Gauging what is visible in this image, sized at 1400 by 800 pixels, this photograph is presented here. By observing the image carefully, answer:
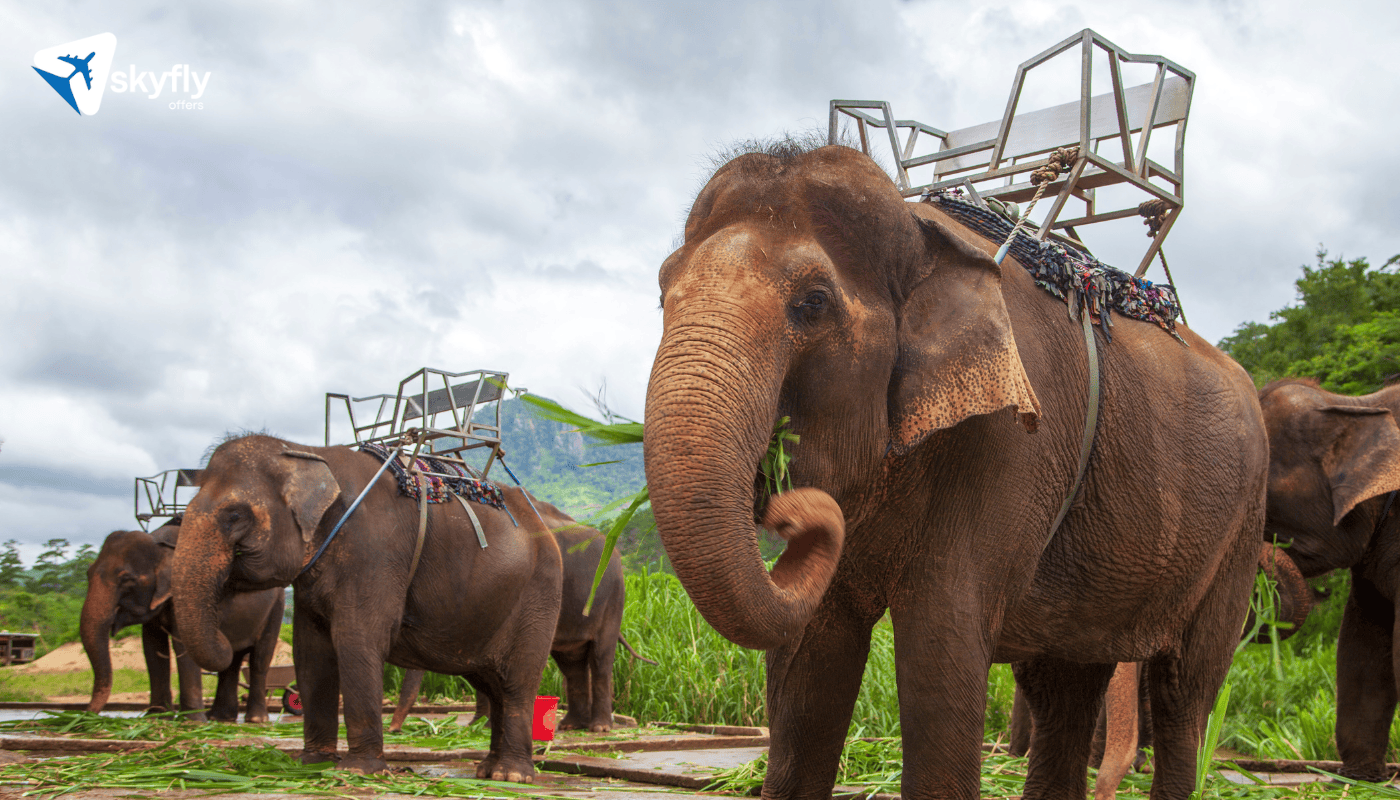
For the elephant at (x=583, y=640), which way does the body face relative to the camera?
to the viewer's left

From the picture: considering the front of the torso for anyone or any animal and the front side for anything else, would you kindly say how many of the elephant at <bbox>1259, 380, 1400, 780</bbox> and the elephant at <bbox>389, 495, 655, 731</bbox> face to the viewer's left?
2

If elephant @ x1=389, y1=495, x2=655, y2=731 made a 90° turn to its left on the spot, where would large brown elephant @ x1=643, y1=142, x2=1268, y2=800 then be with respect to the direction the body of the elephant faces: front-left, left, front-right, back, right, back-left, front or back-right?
front

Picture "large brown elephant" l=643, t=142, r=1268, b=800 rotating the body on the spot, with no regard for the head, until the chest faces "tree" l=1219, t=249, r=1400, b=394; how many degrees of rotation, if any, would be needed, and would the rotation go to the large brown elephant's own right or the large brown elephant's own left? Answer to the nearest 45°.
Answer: approximately 135° to the large brown elephant's own right

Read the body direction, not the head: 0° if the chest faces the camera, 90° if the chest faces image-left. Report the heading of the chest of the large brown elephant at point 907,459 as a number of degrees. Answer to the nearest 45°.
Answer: approximately 45°

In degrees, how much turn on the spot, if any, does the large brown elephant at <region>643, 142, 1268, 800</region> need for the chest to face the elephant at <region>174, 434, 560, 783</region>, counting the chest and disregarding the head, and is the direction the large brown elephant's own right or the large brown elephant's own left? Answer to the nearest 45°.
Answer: approximately 90° to the large brown elephant's own right

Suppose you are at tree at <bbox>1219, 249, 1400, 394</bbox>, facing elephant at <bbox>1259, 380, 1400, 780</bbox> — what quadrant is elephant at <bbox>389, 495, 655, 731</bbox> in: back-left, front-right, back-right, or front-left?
front-right

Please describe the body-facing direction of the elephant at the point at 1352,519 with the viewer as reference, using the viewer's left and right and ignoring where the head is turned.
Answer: facing to the left of the viewer

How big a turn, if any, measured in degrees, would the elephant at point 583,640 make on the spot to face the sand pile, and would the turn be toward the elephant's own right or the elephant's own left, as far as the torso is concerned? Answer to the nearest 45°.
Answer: approximately 45° to the elephant's own right
